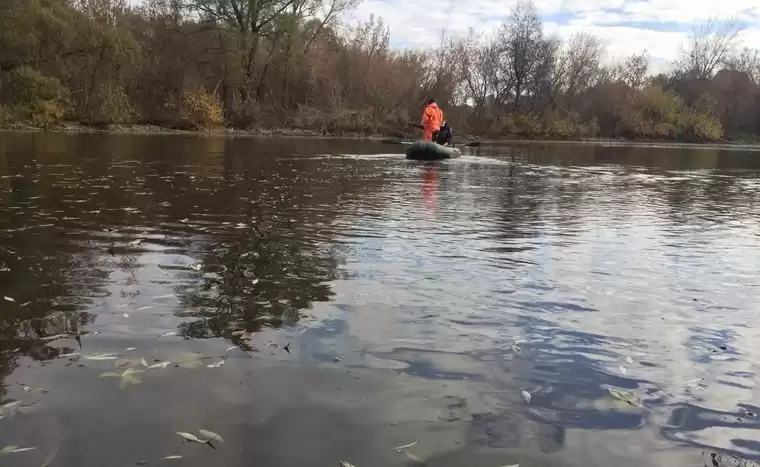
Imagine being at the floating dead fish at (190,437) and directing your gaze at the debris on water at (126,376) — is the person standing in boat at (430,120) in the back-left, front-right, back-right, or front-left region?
front-right

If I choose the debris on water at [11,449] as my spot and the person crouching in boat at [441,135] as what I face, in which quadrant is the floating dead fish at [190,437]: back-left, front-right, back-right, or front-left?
front-right
